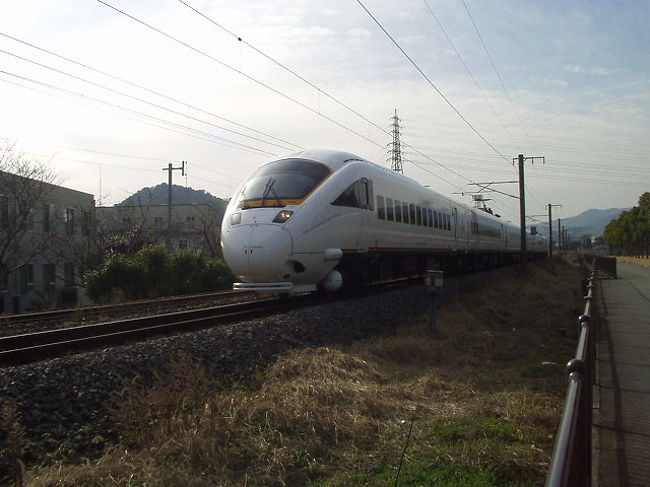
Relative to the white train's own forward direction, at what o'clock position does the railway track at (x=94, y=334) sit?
The railway track is roughly at 12 o'clock from the white train.

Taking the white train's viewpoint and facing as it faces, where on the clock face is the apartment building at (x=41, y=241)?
The apartment building is roughly at 3 o'clock from the white train.

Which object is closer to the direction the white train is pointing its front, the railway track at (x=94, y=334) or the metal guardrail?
the railway track

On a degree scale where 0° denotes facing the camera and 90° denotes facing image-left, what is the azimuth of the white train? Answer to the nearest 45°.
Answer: approximately 45°

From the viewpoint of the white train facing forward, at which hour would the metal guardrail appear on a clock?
The metal guardrail is roughly at 10 o'clock from the white train.
